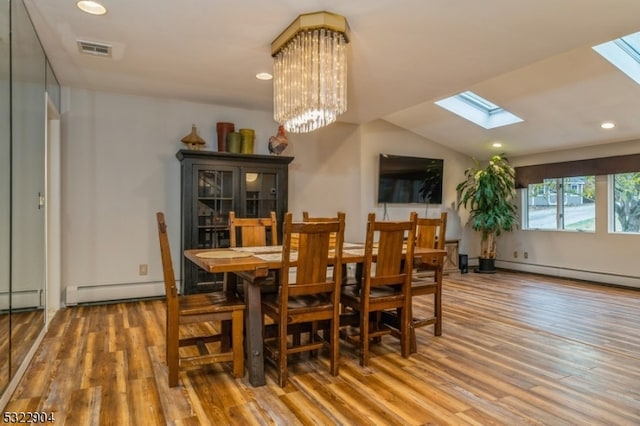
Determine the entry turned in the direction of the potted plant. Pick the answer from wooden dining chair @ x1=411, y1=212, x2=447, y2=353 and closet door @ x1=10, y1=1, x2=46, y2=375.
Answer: the closet door

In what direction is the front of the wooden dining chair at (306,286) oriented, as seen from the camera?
facing away from the viewer and to the left of the viewer

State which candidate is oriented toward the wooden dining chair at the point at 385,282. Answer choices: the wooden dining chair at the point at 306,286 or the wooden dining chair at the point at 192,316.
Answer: the wooden dining chair at the point at 192,316

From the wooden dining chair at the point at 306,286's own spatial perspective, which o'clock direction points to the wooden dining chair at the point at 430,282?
the wooden dining chair at the point at 430,282 is roughly at 3 o'clock from the wooden dining chair at the point at 306,286.

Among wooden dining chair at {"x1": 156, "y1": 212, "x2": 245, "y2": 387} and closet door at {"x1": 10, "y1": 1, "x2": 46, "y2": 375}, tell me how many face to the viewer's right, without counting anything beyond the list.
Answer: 2

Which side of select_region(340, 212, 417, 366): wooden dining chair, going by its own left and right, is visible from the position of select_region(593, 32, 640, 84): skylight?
right

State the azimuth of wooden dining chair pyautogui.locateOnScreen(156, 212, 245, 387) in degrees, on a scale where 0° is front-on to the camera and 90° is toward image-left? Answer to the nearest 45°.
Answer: approximately 270°

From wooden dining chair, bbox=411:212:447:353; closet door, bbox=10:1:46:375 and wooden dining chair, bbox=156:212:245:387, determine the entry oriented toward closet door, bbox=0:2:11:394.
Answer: wooden dining chair, bbox=411:212:447:353

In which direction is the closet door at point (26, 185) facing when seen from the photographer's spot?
facing to the right of the viewer

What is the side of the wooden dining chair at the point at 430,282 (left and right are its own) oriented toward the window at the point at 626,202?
back

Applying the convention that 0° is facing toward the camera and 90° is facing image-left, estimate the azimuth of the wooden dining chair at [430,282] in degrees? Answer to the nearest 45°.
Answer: approximately 45°

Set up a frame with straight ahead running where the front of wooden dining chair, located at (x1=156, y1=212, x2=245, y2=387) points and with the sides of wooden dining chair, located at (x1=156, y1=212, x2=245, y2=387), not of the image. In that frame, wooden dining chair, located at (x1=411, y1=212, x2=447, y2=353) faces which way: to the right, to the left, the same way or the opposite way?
the opposite way

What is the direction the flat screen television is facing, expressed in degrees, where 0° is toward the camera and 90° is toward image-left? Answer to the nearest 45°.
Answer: approximately 315°
